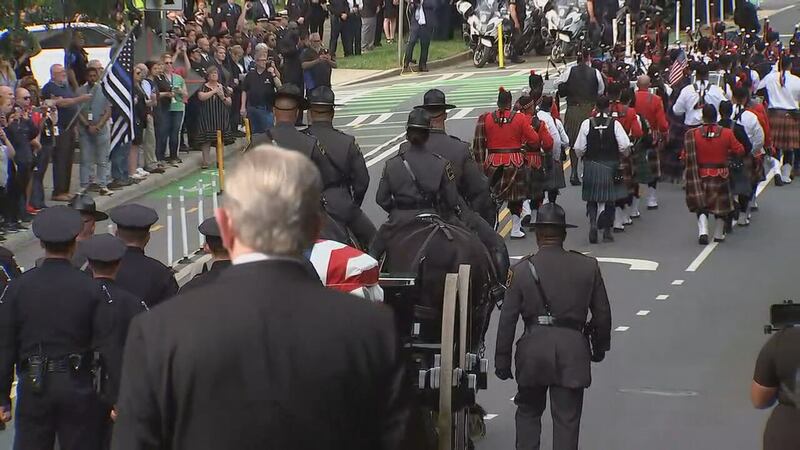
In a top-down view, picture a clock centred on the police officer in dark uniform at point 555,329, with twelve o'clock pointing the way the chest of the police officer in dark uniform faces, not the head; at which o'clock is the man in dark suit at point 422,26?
The man in dark suit is roughly at 12 o'clock from the police officer in dark uniform.

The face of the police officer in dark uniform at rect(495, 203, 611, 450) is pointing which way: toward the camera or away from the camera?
away from the camera

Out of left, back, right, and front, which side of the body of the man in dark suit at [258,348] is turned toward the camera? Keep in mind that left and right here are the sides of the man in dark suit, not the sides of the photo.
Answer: back

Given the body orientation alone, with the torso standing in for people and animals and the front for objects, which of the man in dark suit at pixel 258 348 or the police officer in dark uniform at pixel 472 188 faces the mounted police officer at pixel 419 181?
the man in dark suit

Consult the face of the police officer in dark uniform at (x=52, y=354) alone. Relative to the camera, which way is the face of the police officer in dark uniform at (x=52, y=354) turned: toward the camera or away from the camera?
away from the camera

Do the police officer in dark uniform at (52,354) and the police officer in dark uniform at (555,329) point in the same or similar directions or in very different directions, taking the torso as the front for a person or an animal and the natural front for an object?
same or similar directions

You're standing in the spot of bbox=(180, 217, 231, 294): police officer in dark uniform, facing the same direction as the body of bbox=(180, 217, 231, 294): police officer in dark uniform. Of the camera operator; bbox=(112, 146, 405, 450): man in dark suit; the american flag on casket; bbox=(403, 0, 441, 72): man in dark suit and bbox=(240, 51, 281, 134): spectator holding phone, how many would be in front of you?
2

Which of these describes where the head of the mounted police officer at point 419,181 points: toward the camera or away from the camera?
away from the camera

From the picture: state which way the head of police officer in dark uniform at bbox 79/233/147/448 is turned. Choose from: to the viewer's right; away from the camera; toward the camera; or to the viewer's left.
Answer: away from the camera

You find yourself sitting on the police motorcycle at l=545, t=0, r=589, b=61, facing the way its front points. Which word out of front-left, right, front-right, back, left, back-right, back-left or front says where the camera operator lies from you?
front-left

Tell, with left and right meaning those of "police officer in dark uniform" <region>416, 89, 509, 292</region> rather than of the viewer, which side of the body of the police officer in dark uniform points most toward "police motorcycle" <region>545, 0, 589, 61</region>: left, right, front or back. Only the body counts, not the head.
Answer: front

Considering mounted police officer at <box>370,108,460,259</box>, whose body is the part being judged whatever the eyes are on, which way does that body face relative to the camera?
away from the camera

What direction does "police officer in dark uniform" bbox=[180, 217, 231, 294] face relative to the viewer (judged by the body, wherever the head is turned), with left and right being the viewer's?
facing away from the viewer

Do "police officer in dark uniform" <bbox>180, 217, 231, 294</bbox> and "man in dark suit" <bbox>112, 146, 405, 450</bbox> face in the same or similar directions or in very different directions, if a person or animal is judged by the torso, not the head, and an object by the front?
same or similar directions
